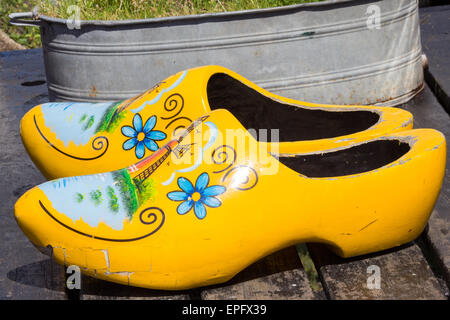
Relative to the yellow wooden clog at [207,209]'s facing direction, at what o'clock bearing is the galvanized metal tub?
The galvanized metal tub is roughly at 3 o'clock from the yellow wooden clog.

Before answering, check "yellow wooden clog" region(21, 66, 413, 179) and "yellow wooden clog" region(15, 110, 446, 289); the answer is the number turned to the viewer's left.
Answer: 2

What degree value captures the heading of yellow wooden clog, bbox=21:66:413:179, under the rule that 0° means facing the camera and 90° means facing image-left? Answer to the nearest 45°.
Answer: approximately 90°

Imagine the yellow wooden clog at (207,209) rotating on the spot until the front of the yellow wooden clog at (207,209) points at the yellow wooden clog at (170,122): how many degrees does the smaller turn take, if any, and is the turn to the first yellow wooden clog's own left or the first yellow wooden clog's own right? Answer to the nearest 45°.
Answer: approximately 90° to the first yellow wooden clog's own right

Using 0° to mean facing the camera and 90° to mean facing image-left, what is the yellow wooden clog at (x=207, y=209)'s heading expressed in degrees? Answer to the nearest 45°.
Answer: approximately 90°
